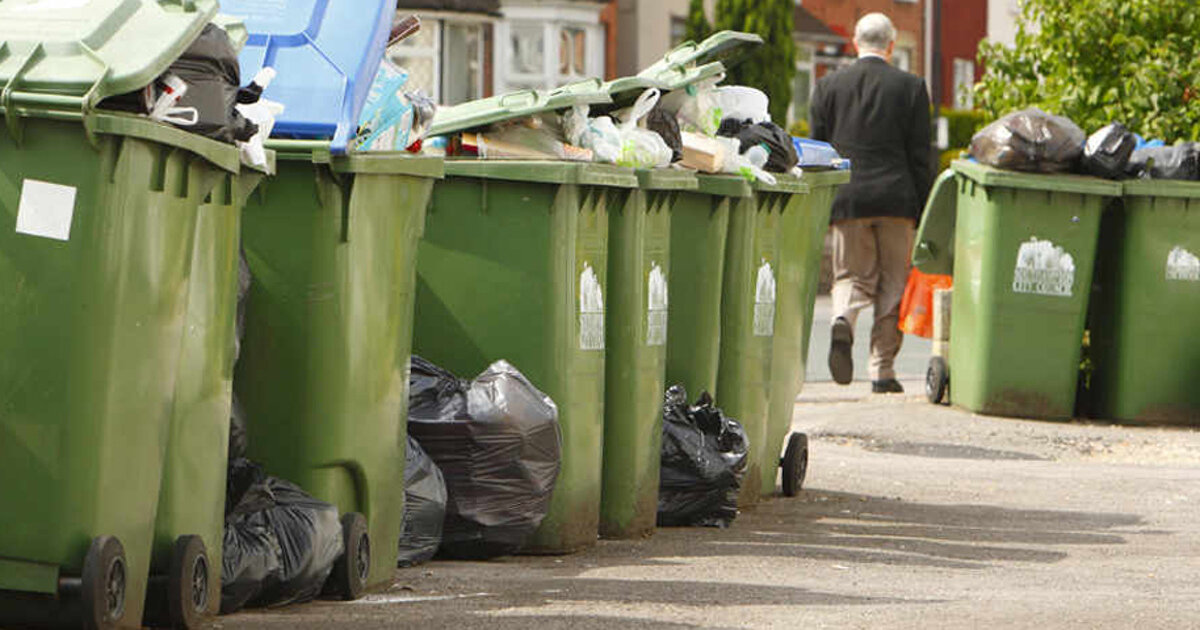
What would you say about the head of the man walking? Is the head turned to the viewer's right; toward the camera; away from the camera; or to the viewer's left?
away from the camera

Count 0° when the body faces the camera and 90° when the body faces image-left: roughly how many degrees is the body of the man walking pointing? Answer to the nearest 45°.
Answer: approximately 180°

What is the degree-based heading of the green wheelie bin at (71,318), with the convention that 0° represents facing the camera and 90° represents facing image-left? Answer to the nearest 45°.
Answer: approximately 225°

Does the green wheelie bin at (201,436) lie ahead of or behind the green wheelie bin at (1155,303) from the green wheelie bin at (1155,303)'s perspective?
ahead

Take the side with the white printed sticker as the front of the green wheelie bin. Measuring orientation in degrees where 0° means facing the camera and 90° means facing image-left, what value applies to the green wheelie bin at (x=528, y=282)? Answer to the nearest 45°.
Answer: approximately 315°
